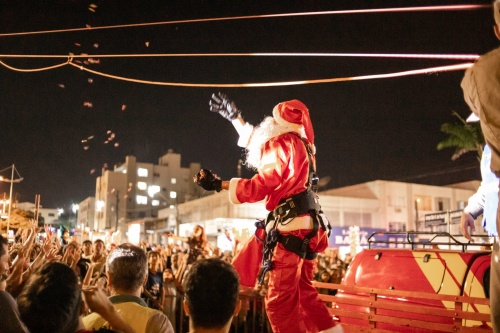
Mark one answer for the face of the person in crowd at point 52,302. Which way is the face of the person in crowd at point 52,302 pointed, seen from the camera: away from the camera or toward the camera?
away from the camera

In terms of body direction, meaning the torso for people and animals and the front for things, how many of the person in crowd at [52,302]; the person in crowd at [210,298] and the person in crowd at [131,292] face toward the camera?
0

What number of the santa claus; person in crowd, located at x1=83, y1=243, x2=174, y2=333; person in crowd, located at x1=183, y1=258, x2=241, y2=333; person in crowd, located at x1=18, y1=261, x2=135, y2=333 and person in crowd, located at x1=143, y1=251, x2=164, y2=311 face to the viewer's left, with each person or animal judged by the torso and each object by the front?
1

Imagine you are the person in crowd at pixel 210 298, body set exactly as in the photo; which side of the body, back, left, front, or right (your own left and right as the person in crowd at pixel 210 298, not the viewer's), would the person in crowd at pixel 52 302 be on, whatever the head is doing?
left

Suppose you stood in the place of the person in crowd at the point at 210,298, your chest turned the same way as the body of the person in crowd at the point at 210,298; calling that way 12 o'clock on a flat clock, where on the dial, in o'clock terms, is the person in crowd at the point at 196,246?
the person in crowd at the point at 196,246 is roughly at 12 o'clock from the person in crowd at the point at 210,298.

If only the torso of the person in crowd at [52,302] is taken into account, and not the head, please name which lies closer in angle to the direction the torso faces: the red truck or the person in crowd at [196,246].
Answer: the person in crowd

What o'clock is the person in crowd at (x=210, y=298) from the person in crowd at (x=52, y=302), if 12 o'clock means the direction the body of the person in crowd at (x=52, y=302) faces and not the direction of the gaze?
the person in crowd at (x=210, y=298) is roughly at 3 o'clock from the person in crowd at (x=52, y=302).

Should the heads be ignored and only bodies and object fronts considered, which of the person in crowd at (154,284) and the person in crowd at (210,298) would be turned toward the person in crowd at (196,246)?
the person in crowd at (210,298)

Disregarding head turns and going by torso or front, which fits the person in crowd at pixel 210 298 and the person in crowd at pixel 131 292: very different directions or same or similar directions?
same or similar directions

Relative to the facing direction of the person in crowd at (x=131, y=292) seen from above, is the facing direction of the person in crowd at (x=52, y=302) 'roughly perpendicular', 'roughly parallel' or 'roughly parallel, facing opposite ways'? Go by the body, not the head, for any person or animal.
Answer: roughly parallel

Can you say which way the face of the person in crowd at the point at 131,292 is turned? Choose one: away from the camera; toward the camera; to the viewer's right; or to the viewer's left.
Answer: away from the camera

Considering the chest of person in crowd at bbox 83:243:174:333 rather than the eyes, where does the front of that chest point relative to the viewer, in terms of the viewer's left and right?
facing away from the viewer

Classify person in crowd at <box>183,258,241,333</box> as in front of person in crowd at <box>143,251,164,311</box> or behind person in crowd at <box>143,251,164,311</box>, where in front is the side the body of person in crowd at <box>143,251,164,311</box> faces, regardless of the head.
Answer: in front

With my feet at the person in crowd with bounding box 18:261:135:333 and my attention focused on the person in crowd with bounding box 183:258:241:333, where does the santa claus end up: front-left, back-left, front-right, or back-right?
front-left

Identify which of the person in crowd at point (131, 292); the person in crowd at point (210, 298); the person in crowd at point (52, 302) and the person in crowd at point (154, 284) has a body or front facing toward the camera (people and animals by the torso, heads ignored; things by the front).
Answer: the person in crowd at point (154, 284)

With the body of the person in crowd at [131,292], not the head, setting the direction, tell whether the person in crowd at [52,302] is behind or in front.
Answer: behind

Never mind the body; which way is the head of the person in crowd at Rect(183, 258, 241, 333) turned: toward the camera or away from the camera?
away from the camera
